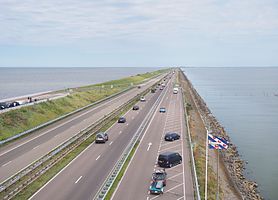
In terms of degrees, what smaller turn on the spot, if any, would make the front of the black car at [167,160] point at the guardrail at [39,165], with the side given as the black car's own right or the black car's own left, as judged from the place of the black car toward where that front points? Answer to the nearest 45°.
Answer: approximately 135° to the black car's own left

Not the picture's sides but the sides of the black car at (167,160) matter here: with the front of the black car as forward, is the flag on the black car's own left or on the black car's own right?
on the black car's own right

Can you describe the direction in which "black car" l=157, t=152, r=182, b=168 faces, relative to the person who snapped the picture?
facing away from the viewer and to the right of the viewer

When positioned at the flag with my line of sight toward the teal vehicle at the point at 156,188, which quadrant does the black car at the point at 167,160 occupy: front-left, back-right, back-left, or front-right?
front-right

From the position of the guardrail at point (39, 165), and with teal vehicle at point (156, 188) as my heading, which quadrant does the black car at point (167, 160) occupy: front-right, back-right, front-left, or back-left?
front-left

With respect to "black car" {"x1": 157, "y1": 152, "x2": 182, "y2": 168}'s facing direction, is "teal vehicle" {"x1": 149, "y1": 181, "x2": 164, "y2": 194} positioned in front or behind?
behind
